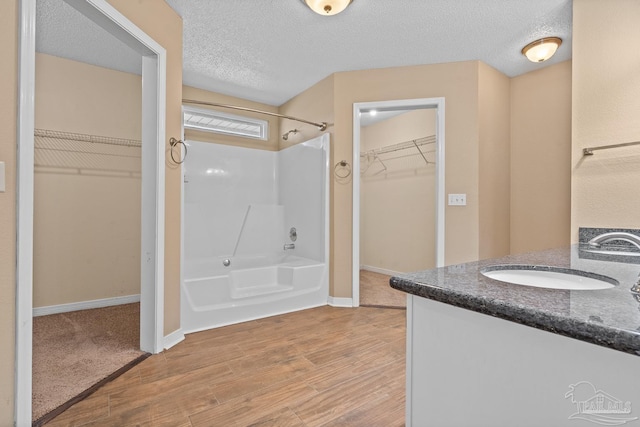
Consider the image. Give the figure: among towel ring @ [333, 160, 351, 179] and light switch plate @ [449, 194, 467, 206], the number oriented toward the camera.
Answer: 2

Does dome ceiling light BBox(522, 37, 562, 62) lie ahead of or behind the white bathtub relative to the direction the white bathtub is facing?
ahead

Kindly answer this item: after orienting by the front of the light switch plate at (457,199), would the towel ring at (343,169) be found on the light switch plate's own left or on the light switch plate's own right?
on the light switch plate's own right

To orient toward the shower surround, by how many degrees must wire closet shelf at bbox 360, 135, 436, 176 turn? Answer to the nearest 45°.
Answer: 0° — it already faces it

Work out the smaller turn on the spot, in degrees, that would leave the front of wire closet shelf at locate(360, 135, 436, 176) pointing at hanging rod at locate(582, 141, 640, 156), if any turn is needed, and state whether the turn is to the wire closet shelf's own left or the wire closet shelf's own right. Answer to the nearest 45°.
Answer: approximately 90° to the wire closet shelf's own left

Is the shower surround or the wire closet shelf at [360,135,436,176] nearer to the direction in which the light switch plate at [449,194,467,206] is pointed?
the shower surround

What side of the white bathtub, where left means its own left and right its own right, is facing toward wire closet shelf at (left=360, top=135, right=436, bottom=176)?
left

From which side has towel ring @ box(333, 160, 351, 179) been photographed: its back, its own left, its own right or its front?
front

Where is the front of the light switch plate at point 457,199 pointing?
toward the camera

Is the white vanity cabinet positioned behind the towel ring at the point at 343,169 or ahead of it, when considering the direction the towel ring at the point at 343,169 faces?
ahead

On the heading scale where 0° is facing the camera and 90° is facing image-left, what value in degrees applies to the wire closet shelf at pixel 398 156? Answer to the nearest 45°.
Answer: approximately 45°

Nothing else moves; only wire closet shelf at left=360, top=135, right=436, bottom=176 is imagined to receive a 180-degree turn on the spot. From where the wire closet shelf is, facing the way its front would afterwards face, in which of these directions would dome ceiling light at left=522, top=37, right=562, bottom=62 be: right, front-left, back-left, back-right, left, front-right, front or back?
right

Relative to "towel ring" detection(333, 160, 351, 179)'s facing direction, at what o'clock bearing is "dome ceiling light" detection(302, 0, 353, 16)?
The dome ceiling light is roughly at 12 o'clock from the towel ring.
